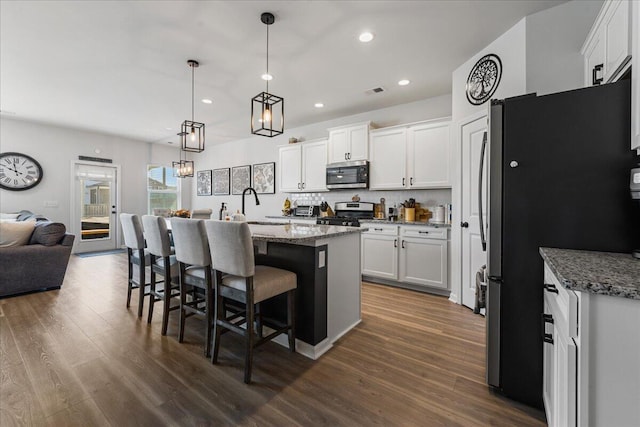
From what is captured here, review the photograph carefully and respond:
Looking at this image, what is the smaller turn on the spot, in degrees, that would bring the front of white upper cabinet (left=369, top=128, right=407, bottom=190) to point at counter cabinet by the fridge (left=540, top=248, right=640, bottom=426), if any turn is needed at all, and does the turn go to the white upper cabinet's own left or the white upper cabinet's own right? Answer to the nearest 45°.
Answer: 0° — it already faces it

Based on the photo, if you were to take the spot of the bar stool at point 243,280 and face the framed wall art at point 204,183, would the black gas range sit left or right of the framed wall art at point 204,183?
right

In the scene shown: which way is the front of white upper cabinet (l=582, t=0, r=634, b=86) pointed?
to the viewer's left

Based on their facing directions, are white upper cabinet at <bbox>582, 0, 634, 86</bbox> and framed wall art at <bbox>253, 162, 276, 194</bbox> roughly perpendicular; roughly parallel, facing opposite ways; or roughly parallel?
roughly perpendicular

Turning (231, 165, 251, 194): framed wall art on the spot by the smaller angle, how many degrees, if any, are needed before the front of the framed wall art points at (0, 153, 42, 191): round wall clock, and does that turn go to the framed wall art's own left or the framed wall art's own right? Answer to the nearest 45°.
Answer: approximately 45° to the framed wall art's own right

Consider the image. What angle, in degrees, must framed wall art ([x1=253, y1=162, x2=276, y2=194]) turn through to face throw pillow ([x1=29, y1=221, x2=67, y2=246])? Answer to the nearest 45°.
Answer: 0° — it already faces it

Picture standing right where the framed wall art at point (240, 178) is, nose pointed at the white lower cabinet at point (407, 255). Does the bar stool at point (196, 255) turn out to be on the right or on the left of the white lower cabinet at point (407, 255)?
right

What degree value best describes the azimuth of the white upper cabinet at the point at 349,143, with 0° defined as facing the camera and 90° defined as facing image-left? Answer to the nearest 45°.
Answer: approximately 45°

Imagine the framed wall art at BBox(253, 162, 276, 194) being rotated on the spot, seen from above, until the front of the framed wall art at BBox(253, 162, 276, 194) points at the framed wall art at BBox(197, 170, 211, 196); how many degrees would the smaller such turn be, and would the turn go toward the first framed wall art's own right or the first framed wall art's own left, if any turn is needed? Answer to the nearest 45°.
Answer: approximately 90° to the first framed wall art's own right

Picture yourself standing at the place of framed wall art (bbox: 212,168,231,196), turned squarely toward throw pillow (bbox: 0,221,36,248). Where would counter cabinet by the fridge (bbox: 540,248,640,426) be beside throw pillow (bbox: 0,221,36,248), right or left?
left
